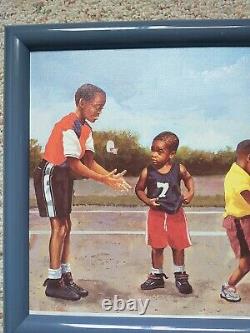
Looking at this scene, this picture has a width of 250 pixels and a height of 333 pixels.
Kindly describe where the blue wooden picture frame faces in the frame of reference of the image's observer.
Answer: facing the viewer
